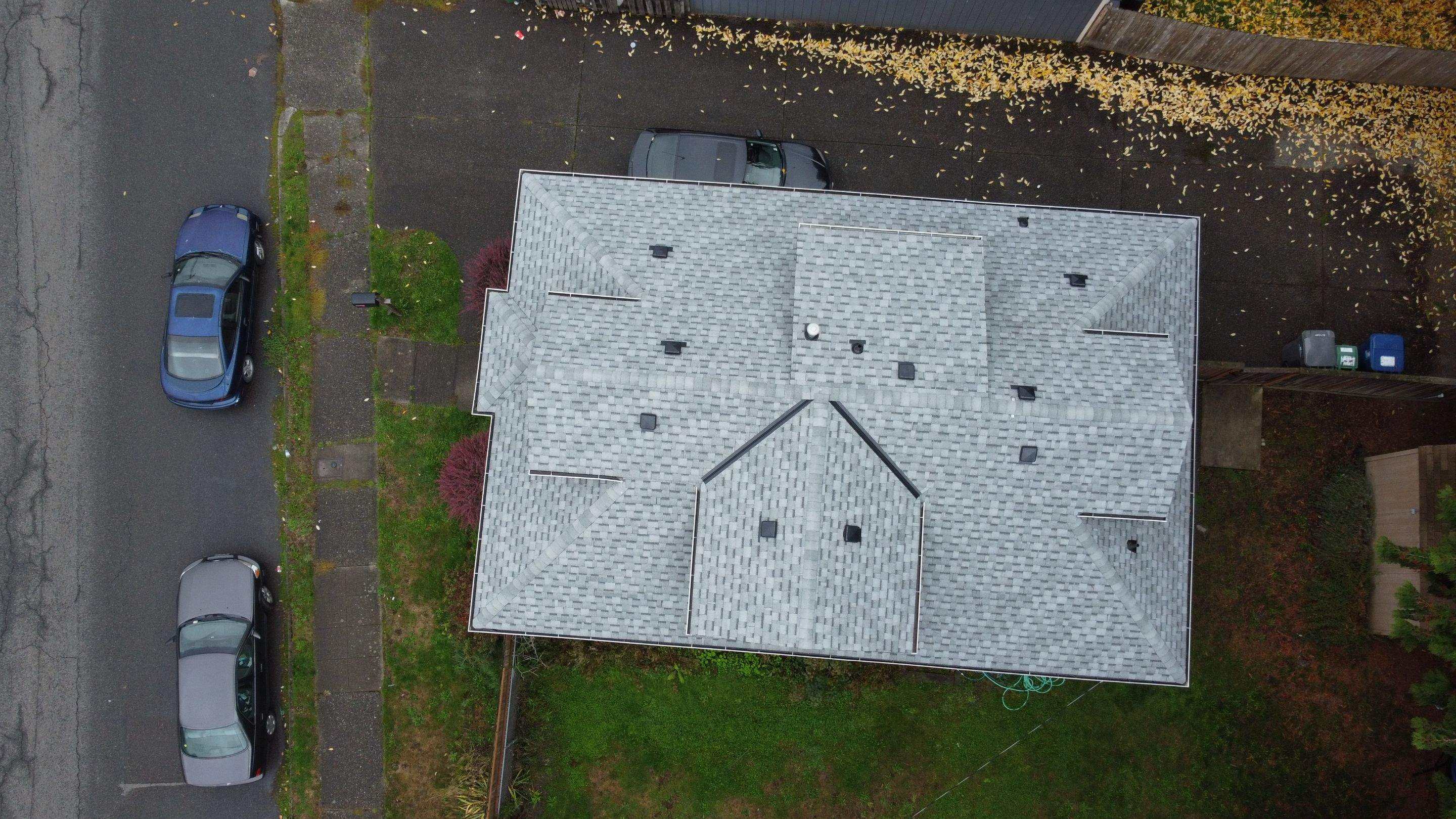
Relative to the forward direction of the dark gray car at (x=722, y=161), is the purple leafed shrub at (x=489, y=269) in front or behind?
behind

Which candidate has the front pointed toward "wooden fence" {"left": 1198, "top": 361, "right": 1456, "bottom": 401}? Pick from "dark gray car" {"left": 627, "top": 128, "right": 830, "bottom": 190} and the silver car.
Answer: the dark gray car

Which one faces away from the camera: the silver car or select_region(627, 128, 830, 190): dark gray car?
the silver car

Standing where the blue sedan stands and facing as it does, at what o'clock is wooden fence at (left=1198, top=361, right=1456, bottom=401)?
The wooden fence is roughly at 4 o'clock from the blue sedan.

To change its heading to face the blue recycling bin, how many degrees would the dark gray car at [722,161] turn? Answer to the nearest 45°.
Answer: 0° — it already faces it

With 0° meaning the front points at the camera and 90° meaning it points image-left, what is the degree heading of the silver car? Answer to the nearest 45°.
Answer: approximately 180°

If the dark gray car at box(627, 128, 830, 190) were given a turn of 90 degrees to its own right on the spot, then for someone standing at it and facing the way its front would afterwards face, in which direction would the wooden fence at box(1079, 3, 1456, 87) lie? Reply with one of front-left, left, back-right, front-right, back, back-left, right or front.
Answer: left

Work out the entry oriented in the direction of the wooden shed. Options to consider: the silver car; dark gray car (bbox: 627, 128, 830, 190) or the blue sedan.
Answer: the dark gray car

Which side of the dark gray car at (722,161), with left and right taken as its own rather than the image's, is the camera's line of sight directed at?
right

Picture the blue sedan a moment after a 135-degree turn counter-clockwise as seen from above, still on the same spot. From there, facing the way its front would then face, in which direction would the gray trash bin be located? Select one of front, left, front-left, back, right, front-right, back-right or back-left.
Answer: left

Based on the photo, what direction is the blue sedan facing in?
away from the camera

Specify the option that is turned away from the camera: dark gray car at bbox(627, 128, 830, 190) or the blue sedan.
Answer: the blue sedan

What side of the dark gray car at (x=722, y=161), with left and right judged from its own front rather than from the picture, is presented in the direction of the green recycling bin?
front
